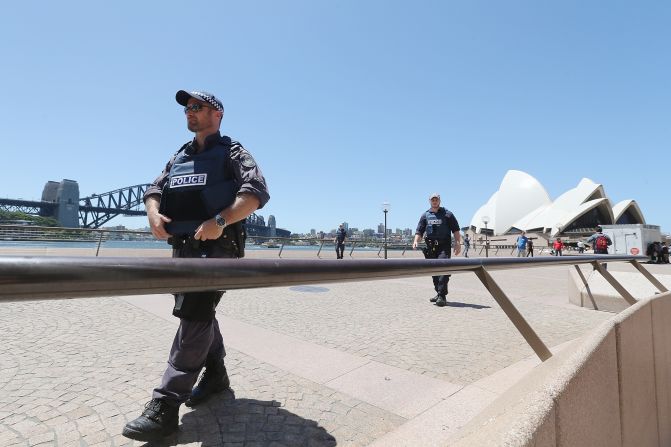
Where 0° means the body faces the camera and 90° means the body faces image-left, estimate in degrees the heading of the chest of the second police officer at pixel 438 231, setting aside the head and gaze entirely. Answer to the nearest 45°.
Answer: approximately 0°

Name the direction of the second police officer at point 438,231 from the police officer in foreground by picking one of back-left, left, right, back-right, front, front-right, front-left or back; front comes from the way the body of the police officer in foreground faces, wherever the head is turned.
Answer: back

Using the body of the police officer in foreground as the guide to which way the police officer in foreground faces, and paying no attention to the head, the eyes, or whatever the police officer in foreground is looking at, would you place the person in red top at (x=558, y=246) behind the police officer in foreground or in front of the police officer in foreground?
behind

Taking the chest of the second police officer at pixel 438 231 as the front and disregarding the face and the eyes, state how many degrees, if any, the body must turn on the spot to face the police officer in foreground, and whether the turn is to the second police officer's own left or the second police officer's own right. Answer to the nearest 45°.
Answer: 0° — they already face them

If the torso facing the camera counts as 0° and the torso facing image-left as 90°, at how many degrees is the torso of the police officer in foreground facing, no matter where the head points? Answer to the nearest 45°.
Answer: approximately 45°

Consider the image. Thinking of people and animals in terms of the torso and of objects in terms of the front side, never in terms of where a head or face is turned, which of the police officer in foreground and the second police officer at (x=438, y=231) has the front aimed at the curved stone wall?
the second police officer

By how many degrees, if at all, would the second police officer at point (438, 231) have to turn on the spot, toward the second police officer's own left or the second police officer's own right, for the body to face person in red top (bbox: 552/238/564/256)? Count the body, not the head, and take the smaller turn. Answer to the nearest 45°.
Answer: approximately 180°

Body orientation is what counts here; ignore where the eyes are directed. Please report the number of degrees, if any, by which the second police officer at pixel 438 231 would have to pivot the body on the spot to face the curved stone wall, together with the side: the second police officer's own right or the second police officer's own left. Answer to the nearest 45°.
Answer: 0° — they already face it

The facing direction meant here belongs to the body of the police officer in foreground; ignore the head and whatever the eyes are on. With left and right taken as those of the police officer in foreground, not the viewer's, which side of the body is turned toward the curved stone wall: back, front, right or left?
left
